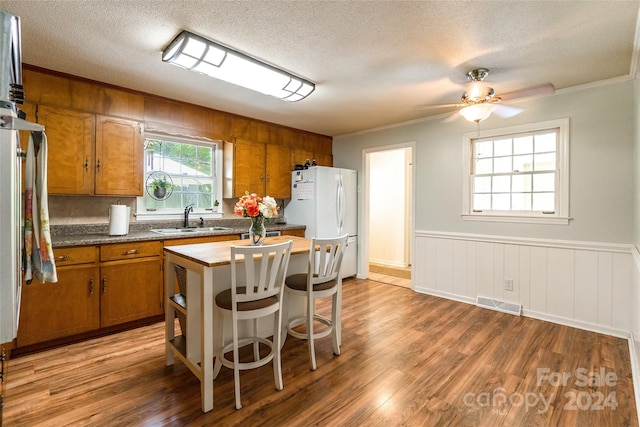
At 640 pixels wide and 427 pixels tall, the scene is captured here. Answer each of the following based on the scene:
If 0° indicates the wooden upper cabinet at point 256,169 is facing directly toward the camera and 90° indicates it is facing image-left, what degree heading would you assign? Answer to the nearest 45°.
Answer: approximately 315°

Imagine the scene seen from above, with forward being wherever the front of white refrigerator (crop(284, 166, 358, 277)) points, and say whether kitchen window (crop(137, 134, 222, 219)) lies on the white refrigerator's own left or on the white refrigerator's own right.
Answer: on the white refrigerator's own right

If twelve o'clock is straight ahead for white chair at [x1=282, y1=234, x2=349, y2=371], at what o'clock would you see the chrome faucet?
The chrome faucet is roughly at 12 o'clock from the white chair.

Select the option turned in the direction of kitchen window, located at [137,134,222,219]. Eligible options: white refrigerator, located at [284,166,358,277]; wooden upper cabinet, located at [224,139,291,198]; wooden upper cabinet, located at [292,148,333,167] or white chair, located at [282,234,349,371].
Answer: the white chair

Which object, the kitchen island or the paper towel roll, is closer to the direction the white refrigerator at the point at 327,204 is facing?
the kitchen island

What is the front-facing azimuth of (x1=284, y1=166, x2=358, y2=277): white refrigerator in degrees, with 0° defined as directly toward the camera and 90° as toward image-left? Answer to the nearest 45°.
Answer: approximately 315°

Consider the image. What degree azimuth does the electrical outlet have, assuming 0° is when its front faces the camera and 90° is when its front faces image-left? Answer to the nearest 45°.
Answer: approximately 0°

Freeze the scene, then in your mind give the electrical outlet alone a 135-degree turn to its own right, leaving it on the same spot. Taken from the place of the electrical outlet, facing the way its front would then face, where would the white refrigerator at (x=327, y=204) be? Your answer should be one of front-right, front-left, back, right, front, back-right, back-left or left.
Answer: front-left

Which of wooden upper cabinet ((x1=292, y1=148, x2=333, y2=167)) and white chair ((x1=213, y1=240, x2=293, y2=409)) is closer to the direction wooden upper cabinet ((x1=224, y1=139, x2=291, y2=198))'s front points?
the white chair

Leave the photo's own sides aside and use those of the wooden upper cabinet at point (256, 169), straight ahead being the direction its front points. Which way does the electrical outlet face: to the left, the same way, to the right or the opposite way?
to the right
